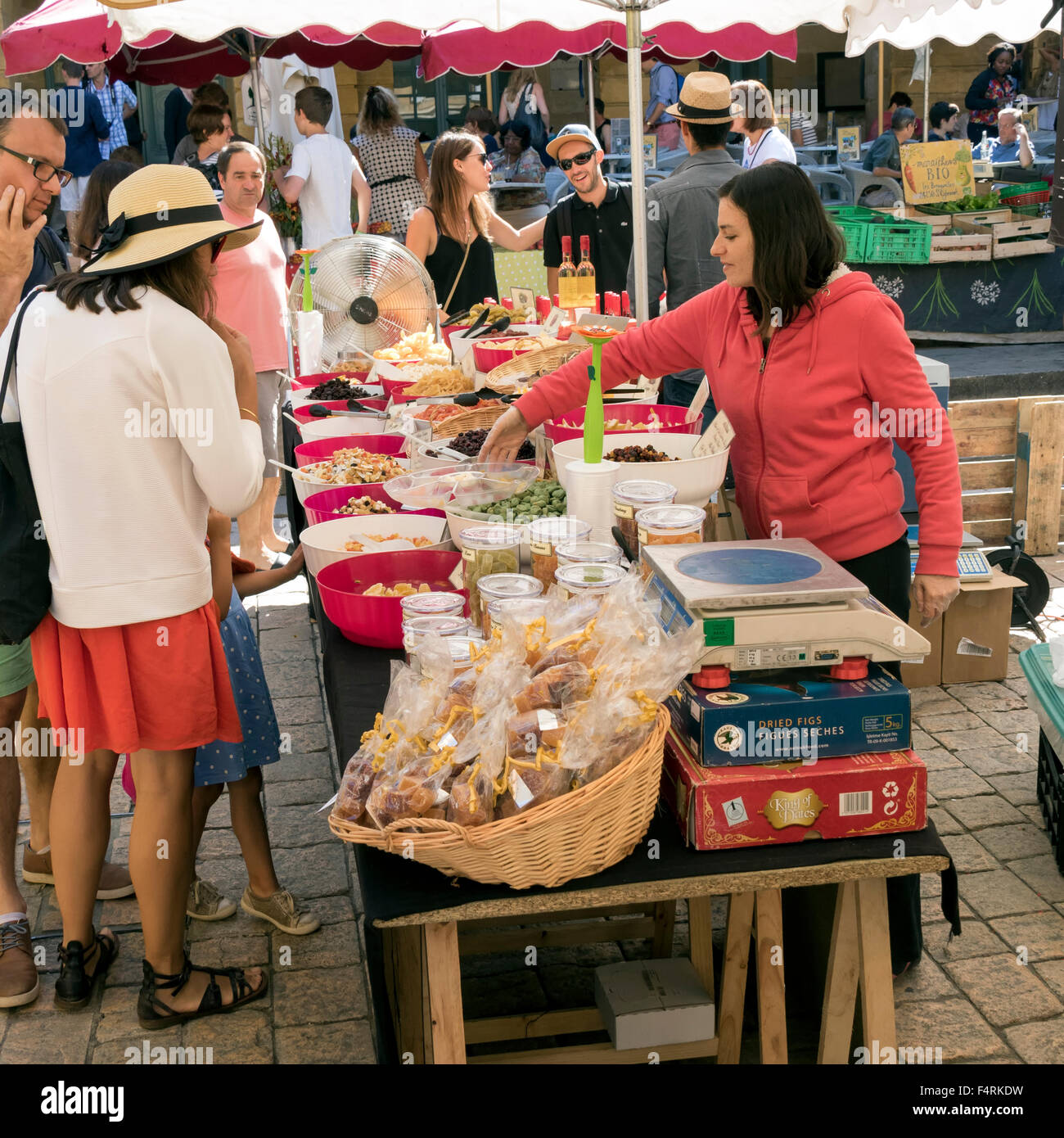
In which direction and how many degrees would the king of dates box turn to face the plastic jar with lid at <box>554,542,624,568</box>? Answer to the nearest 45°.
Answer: approximately 135° to its right

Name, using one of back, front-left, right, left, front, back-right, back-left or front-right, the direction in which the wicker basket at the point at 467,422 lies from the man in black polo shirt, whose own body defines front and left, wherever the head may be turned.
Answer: front

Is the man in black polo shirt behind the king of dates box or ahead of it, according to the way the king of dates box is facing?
behind

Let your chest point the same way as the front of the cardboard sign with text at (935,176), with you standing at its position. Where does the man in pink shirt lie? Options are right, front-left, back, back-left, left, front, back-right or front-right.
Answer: front-right

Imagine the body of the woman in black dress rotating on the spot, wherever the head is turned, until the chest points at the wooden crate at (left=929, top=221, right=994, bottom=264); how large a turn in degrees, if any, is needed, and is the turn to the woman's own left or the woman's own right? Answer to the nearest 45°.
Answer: approximately 90° to the woman's own left

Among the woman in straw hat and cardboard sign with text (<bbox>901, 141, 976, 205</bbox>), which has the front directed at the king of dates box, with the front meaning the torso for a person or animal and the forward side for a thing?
the cardboard sign with text

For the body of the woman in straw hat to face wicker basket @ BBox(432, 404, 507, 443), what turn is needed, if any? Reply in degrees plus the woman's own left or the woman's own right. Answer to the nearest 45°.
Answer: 0° — they already face it

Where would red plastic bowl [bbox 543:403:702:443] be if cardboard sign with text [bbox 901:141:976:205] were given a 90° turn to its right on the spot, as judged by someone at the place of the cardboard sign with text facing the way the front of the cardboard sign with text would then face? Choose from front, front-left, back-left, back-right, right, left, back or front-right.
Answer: left

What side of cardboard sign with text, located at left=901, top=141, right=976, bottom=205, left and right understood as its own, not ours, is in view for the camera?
front

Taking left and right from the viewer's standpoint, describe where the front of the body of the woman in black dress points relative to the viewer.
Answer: facing the viewer and to the right of the viewer

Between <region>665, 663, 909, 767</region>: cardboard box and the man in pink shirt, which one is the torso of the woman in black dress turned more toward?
the cardboard box

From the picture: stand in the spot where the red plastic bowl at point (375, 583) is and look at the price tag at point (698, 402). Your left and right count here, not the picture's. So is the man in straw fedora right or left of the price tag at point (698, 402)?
left

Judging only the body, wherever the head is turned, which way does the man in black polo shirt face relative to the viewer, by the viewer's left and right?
facing the viewer

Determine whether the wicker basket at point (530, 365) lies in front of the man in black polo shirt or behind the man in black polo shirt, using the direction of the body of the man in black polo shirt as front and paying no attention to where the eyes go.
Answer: in front

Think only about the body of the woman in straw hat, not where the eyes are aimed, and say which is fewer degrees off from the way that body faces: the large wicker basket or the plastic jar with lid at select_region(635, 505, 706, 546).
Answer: the plastic jar with lid

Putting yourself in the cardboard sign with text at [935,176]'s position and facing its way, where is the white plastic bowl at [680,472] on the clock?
The white plastic bowl is roughly at 12 o'clock from the cardboard sign with text.
